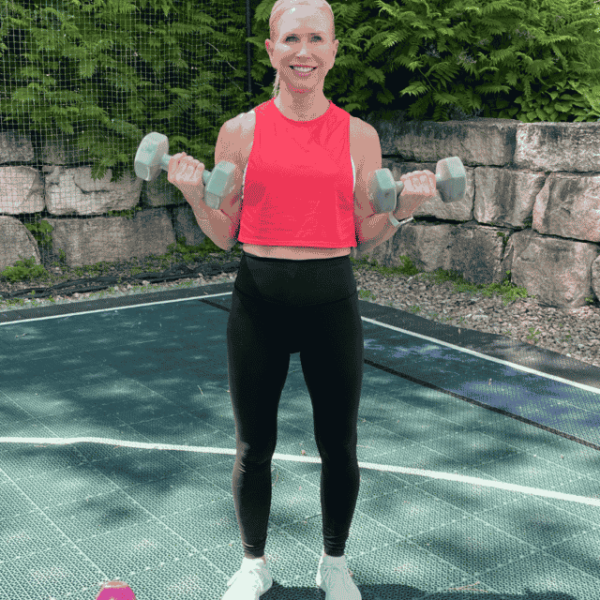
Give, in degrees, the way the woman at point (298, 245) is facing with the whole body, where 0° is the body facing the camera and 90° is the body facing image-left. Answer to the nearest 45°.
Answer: approximately 0°
